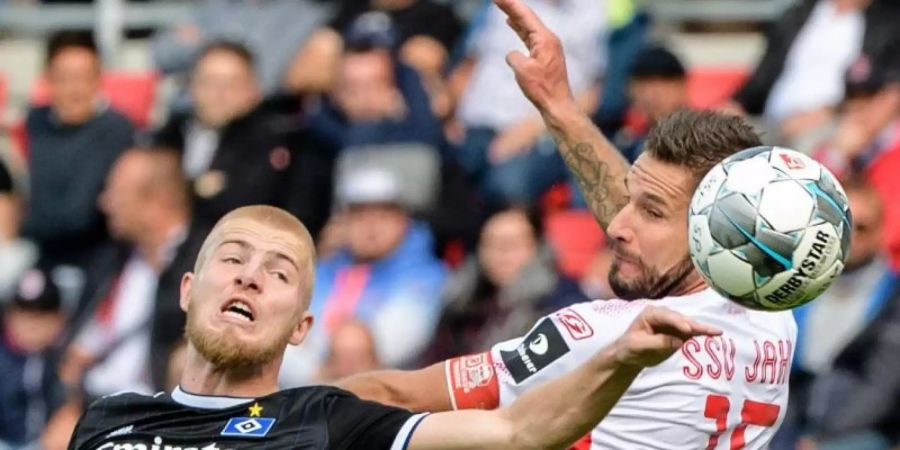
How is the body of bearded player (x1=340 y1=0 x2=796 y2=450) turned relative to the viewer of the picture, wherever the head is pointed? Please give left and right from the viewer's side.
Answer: facing away from the viewer and to the left of the viewer

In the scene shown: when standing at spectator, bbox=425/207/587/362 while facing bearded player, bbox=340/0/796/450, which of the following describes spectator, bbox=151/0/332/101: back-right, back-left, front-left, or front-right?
back-right

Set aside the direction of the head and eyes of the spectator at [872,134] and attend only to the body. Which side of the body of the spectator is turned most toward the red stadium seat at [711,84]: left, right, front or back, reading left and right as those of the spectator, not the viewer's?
right

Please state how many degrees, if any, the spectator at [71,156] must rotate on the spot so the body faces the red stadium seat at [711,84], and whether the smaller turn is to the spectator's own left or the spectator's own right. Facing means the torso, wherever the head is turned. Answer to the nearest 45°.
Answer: approximately 90° to the spectator's own left

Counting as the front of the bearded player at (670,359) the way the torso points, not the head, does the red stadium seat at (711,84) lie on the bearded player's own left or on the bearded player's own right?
on the bearded player's own right

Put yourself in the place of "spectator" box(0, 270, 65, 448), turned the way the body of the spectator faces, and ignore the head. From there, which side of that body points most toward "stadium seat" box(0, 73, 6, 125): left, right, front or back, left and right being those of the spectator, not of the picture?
back

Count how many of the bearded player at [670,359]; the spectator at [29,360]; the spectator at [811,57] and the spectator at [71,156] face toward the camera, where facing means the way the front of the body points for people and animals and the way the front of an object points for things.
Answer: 3
